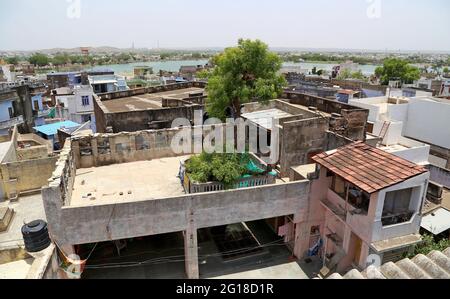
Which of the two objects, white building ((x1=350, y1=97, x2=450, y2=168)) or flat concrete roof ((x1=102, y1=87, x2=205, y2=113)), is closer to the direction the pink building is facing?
the flat concrete roof

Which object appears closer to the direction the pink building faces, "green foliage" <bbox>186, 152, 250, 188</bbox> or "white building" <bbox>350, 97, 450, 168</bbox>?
the green foliage

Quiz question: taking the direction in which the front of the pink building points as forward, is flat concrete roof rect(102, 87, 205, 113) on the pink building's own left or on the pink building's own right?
on the pink building's own right

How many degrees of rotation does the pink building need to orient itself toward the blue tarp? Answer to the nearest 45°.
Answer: approximately 45° to its right

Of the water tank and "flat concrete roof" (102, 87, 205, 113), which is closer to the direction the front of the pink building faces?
the water tank

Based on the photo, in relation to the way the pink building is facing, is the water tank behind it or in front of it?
in front

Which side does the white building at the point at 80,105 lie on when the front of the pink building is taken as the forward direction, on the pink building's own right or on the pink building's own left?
on the pink building's own right

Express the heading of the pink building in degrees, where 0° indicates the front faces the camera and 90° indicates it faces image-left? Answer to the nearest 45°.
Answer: approximately 45°
